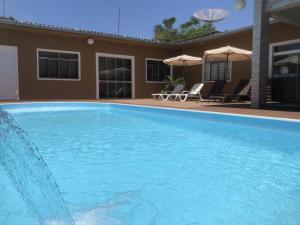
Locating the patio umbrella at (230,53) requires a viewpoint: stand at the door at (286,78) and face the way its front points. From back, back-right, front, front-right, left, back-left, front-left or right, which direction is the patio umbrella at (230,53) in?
right

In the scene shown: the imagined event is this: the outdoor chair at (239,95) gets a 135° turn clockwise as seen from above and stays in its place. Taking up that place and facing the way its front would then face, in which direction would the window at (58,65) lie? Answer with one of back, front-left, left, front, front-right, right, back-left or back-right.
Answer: back-left

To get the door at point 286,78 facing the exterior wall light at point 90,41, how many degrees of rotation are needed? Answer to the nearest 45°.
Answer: approximately 90° to its right

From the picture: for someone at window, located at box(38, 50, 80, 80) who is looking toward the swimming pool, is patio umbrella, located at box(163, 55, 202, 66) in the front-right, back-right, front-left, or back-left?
front-left

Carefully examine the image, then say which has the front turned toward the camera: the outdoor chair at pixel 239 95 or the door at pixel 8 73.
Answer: the door

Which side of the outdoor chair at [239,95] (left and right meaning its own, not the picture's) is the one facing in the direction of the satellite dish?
right

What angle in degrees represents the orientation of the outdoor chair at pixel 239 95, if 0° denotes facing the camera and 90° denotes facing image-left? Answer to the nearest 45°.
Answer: approximately 90°

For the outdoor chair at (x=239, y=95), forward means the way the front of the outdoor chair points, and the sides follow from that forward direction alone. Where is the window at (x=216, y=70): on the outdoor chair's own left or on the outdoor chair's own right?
on the outdoor chair's own right

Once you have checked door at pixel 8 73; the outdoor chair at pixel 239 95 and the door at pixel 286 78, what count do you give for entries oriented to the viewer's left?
1

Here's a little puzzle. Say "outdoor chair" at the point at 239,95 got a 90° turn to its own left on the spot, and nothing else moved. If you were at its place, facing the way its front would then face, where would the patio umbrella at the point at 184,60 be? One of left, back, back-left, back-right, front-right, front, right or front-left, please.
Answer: back-right

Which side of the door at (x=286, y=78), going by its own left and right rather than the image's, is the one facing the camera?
front

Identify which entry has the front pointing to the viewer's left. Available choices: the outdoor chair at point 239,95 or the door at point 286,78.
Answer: the outdoor chair

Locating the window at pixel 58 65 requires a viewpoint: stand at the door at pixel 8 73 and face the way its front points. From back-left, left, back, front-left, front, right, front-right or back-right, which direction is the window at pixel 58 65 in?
left

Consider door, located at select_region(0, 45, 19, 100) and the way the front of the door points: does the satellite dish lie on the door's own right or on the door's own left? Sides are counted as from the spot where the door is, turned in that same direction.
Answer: on the door's own left

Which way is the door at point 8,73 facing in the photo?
toward the camera

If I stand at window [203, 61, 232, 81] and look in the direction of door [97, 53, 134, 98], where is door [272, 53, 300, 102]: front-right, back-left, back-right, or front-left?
back-left

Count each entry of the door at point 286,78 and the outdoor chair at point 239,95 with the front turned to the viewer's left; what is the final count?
1
